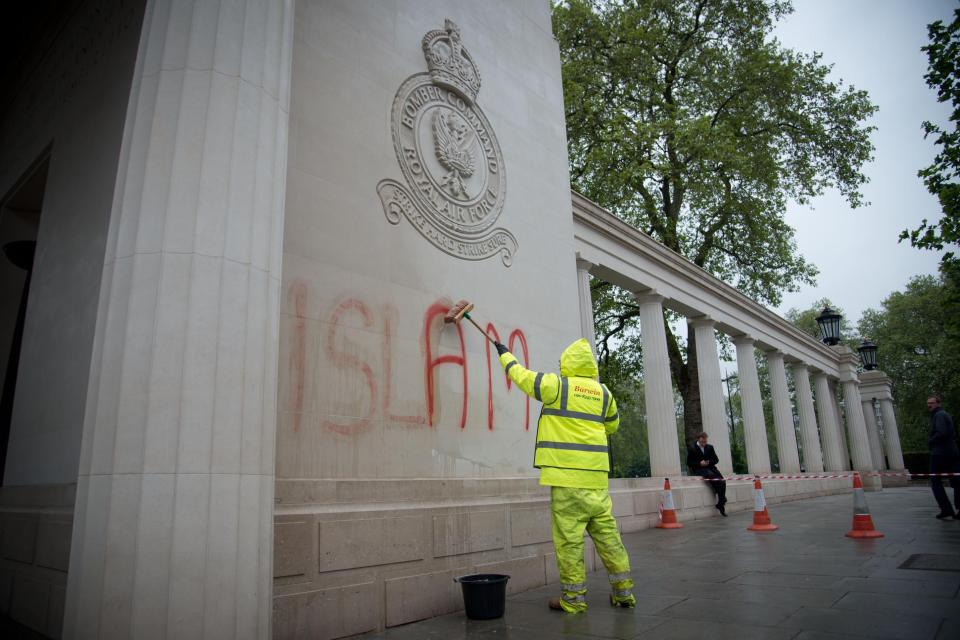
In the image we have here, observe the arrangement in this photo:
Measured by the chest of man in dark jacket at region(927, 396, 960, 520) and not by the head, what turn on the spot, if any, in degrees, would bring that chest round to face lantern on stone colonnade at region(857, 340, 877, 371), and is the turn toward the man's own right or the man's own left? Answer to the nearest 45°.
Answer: approximately 90° to the man's own right

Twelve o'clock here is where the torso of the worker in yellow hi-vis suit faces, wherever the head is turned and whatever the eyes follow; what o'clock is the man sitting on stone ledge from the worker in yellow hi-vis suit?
The man sitting on stone ledge is roughly at 2 o'clock from the worker in yellow hi-vis suit.

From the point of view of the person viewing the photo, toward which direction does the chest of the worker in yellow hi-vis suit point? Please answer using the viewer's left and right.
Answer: facing away from the viewer and to the left of the viewer

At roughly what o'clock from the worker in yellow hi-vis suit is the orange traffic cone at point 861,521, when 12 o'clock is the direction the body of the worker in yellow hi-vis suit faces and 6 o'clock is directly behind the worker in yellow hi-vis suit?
The orange traffic cone is roughly at 3 o'clock from the worker in yellow hi-vis suit.

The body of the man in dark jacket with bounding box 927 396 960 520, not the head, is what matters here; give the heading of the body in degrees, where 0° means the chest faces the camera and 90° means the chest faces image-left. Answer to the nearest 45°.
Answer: approximately 90°
